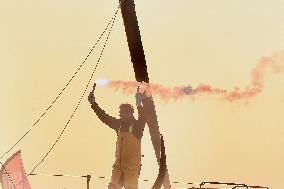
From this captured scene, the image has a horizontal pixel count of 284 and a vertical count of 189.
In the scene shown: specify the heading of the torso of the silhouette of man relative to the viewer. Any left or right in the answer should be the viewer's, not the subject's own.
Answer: facing the viewer and to the left of the viewer
